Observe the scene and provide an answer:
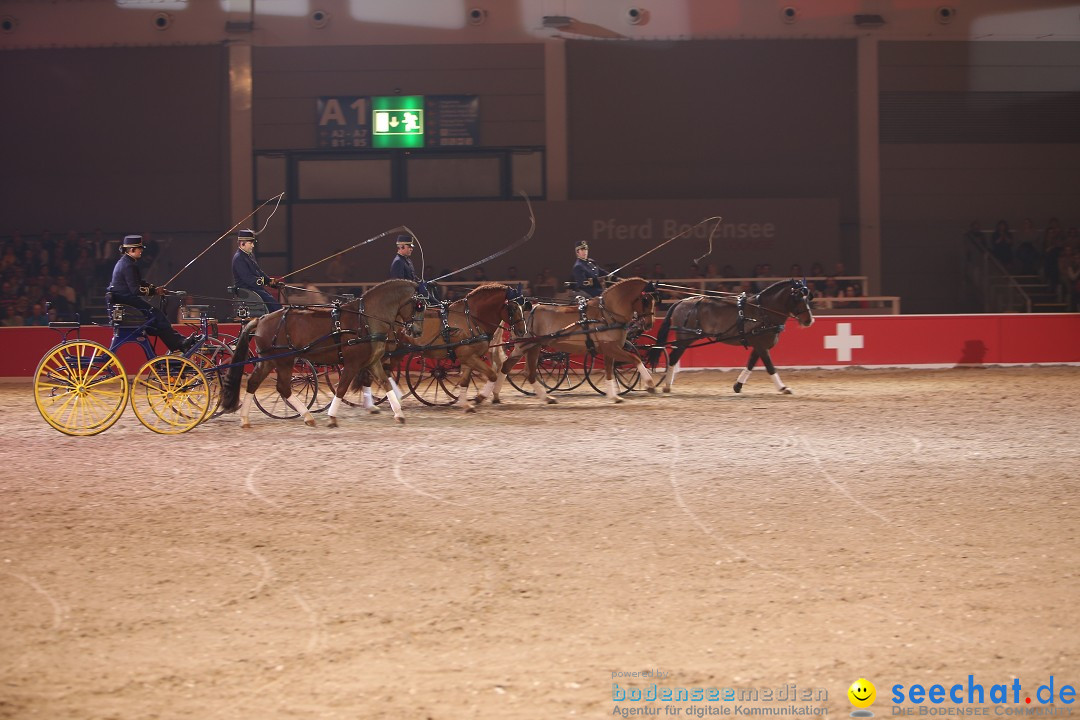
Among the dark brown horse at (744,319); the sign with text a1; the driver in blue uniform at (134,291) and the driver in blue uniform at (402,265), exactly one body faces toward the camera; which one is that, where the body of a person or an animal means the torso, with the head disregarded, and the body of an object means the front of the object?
the sign with text a1

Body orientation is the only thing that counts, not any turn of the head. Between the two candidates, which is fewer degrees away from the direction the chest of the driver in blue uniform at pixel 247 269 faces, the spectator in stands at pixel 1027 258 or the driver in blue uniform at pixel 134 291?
the spectator in stands

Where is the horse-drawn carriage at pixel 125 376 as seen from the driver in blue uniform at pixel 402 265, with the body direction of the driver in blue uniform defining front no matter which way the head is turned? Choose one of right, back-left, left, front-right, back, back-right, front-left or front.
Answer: back-right

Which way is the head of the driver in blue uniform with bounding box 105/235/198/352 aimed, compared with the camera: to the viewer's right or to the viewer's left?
to the viewer's right

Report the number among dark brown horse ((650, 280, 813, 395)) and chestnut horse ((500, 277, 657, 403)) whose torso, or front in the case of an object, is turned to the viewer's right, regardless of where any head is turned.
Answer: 2

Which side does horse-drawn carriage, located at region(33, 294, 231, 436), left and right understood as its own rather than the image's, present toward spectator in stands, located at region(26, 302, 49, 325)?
left

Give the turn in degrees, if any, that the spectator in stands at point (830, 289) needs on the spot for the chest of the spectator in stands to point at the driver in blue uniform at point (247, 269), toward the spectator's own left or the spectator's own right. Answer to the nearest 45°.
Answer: approximately 45° to the spectator's own right

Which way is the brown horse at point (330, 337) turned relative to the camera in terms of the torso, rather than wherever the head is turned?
to the viewer's right

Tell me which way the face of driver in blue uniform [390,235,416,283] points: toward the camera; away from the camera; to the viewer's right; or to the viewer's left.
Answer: to the viewer's right

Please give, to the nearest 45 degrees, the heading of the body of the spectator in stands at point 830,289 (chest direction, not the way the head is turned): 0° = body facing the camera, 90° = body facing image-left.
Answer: approximately 0°

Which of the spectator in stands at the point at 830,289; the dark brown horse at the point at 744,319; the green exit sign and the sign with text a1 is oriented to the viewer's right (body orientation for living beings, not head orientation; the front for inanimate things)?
the dark brown horse

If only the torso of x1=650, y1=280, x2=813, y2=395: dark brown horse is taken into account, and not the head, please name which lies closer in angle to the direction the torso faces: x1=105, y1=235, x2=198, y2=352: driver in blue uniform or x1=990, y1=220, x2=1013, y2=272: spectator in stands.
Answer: the spectator in stands

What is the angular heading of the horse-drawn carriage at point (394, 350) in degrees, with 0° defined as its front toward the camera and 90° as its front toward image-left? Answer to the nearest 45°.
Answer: approximately 270°

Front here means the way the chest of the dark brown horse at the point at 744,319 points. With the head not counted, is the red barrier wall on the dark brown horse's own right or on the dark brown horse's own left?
on the dark brown horse's own left
